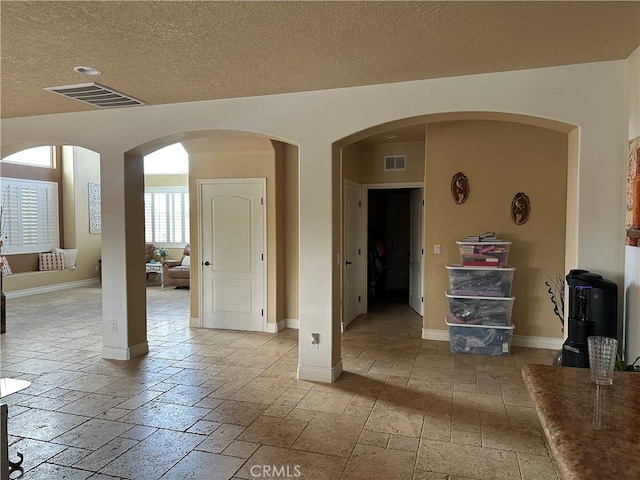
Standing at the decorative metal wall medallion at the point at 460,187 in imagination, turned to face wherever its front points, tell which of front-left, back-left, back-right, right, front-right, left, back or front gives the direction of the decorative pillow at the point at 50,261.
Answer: right

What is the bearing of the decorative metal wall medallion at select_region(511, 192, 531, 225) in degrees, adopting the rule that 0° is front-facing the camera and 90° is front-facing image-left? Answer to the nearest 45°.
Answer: approximately 0°

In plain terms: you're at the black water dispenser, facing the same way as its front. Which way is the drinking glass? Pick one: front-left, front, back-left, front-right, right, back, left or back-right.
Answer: front-left

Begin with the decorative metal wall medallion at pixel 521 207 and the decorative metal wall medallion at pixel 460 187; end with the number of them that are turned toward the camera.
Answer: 2

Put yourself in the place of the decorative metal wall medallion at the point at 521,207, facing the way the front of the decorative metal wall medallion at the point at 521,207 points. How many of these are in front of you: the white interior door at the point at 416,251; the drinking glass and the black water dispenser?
2

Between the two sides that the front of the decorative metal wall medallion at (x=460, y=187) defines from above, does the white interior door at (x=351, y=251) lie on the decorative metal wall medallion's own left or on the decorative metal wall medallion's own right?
on the decorative metal wall medallion's own right

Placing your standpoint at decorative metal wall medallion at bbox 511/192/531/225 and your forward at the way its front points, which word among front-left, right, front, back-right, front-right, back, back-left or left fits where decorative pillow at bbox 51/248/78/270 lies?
right

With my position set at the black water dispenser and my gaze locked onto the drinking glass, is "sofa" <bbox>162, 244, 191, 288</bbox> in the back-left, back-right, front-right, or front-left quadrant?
back-right

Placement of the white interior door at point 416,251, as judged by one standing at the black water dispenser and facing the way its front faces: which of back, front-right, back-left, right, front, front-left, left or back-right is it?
right

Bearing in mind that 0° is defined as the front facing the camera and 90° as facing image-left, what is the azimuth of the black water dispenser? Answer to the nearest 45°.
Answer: approximately 45°

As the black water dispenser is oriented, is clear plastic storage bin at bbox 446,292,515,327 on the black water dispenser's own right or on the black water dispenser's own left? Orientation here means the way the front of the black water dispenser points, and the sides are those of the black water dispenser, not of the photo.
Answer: on the black water dispenser's own right

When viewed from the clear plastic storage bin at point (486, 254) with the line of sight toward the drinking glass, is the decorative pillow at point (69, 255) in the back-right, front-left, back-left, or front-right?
back-right
